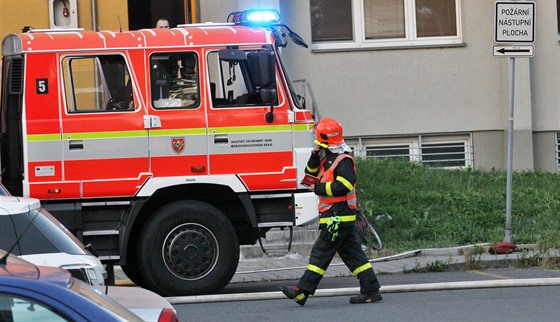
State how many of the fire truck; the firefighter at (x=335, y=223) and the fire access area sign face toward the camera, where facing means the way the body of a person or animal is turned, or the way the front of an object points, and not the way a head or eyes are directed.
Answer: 1

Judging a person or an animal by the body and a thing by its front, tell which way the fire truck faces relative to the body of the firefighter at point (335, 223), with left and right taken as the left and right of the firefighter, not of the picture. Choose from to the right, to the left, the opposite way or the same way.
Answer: the opposite way

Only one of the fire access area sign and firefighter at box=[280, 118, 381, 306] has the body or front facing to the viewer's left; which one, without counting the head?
the firefighter

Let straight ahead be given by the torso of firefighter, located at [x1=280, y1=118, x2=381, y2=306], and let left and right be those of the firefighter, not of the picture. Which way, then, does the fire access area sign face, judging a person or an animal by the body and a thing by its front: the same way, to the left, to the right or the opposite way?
to the left

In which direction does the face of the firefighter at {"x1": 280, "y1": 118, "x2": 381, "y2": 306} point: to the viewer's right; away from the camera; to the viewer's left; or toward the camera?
to the viewer's left

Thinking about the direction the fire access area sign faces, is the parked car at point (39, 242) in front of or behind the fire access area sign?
in front

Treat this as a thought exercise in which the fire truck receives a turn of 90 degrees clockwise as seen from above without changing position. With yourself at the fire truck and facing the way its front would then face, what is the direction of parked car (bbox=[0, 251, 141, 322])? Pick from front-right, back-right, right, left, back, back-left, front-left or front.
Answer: front

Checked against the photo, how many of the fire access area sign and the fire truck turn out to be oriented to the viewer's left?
0

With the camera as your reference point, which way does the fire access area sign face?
facing the viewer

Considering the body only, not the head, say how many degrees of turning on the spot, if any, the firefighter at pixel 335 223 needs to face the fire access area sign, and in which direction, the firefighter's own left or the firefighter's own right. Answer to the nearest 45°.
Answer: approximately 135° to the firefighter's own right

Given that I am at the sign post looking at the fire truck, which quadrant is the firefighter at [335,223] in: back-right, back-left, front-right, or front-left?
front-left

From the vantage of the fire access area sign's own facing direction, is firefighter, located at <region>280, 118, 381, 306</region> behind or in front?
in front

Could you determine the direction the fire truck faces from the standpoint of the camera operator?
facing to the right of the viewer

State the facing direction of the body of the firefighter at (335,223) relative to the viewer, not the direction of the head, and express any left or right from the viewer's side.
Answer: facing to the left of the viewer

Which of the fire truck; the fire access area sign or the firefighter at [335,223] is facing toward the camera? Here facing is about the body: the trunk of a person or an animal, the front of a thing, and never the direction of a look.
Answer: the fire access area sign
